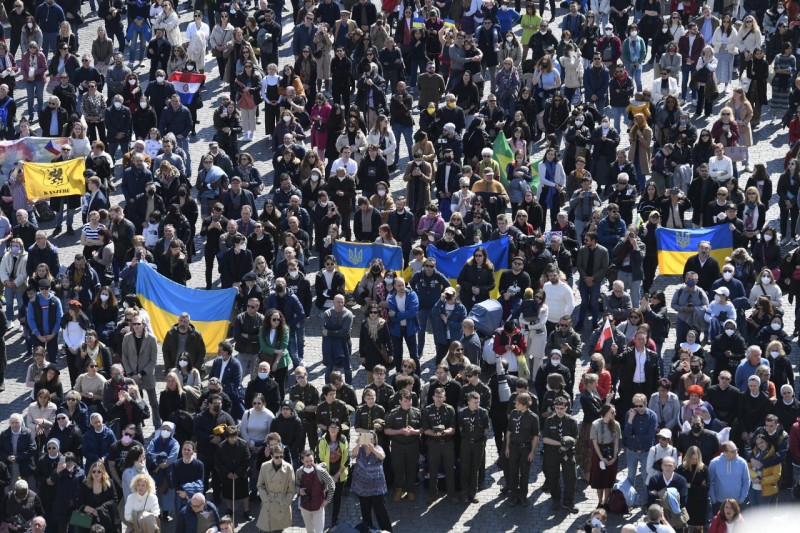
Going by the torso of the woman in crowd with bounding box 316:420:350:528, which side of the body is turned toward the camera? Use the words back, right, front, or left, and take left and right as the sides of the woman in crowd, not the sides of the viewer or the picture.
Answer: front

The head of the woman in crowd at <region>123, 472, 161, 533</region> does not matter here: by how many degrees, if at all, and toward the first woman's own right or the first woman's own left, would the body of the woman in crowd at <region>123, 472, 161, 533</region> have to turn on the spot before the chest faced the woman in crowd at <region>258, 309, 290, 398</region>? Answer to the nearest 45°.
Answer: approximately 135° to the first woman's own left

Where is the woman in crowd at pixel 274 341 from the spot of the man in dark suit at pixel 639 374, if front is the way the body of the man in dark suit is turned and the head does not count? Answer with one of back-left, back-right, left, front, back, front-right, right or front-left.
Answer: right

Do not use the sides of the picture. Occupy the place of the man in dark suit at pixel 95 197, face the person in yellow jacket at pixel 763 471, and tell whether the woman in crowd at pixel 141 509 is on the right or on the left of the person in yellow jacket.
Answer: right

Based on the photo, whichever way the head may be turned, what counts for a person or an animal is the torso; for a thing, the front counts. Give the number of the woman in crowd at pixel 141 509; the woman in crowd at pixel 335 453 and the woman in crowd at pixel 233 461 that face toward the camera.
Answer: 3

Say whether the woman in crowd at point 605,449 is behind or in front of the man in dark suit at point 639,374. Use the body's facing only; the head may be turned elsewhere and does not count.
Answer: in front

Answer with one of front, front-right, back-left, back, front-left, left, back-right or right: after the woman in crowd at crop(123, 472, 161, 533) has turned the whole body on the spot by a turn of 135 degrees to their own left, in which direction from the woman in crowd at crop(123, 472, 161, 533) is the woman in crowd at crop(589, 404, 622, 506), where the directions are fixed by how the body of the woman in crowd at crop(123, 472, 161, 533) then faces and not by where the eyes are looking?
front-right

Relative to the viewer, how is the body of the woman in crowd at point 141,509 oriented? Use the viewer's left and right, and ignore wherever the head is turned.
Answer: facing the viewer

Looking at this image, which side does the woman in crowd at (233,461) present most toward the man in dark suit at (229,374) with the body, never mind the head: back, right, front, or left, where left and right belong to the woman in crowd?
back
